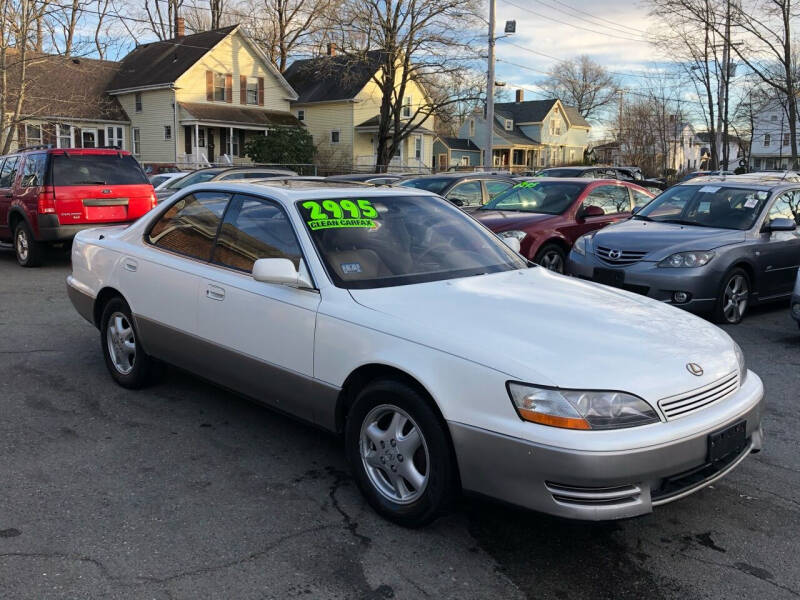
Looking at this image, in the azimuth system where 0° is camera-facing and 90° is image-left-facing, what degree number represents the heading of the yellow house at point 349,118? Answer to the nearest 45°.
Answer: approximately 315°

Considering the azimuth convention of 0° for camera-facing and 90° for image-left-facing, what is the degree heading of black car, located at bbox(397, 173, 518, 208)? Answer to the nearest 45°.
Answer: approximately 45°

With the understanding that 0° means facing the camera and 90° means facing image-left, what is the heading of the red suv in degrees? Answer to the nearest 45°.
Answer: approximately 135°

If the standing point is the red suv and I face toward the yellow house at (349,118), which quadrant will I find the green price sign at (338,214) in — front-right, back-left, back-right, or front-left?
back-right

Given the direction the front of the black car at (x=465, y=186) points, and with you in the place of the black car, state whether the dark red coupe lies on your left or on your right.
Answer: on your left

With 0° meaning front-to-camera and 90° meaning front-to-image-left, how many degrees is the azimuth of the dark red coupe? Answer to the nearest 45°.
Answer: approximately 45°

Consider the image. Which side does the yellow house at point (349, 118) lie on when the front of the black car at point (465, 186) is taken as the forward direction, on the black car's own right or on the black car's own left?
on the black car's own right

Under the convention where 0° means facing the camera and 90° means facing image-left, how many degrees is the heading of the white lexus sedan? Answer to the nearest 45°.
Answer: approximately 315°

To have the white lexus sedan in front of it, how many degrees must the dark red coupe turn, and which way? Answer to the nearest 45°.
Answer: approximately 45° to its left

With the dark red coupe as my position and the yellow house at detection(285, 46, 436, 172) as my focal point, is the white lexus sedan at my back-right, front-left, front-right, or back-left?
back-left
